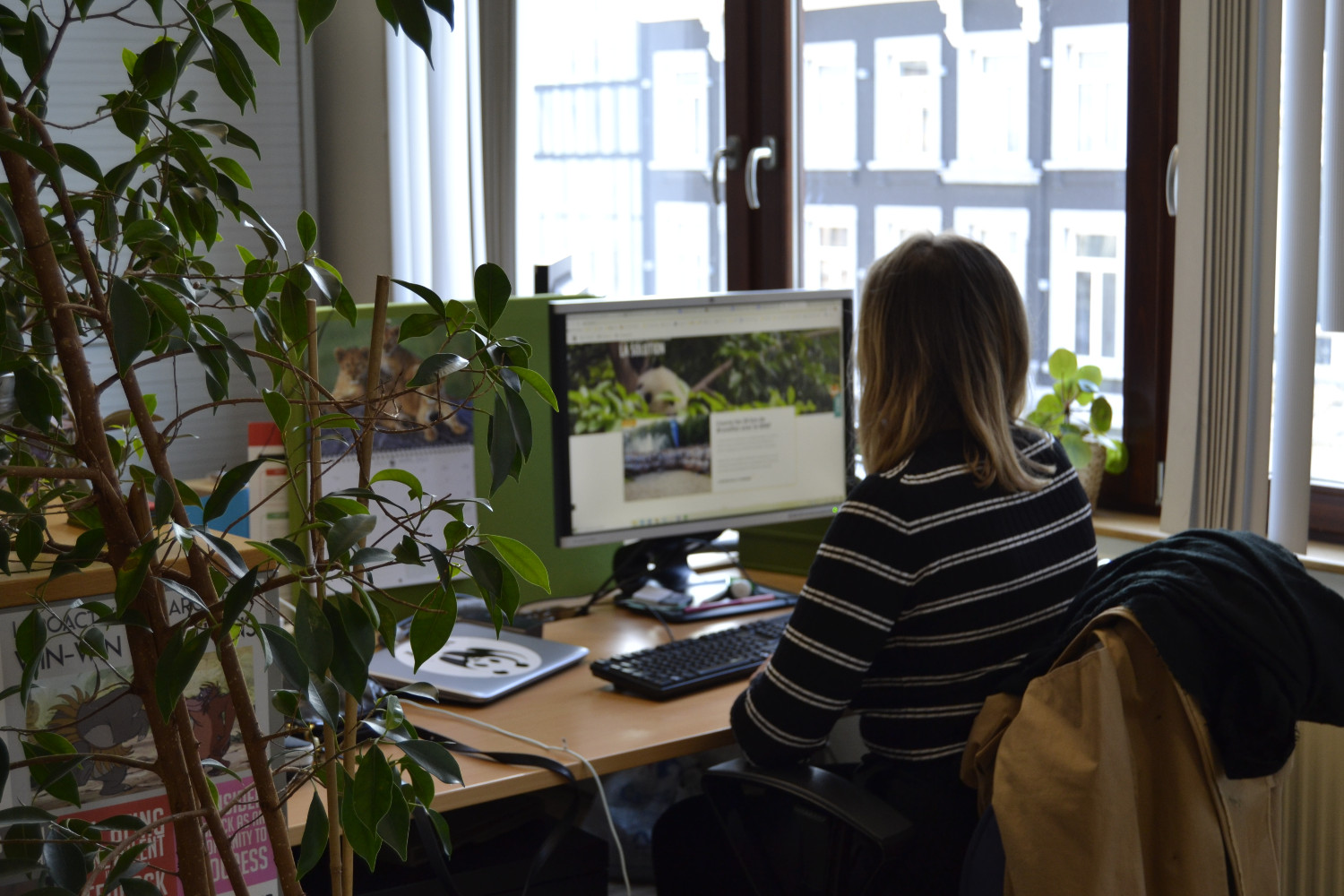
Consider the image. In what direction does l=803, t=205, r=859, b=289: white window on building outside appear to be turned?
toward the camera

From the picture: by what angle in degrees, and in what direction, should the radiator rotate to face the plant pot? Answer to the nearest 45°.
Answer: approximately 135° to its right

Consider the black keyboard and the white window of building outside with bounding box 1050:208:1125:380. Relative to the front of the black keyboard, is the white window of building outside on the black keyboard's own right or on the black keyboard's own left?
on the black keyboard's own left

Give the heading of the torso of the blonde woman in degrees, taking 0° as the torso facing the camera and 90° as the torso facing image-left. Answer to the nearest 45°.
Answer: approximately 135°

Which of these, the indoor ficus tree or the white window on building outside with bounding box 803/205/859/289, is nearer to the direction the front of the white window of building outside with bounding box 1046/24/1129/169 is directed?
the indoor ficus tree

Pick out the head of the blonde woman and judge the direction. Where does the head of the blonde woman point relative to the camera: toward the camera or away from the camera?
away from the camera

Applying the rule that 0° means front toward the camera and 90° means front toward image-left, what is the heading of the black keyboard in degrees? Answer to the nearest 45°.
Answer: approximately 315°

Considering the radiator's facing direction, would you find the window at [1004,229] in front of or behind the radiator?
behind

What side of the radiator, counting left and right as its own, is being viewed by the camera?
front

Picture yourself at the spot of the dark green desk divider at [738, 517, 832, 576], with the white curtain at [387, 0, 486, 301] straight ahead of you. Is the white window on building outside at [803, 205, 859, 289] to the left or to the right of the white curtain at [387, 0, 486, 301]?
right
